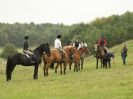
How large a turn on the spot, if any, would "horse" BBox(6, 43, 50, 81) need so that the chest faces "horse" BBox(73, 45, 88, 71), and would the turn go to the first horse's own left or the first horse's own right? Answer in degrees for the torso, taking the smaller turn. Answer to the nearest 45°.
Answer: approximately 45° to the first horse's own left

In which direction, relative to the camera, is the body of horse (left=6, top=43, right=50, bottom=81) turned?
to the viewer's right

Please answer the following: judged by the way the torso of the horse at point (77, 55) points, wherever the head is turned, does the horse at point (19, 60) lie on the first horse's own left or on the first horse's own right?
on the first horse's own right
